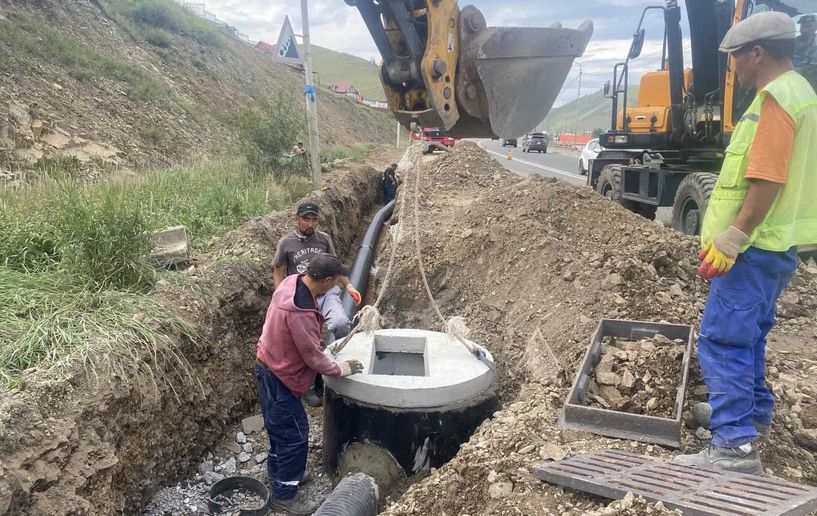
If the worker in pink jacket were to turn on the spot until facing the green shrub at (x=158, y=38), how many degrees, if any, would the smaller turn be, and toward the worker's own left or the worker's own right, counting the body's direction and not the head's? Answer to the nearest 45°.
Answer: approximately 90° to the worker's own left

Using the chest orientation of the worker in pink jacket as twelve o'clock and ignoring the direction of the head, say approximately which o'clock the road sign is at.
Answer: The road sign is roughly at 9 o'clock from the worker in pink jacket.

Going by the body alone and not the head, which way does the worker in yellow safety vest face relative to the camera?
to the viewer's left

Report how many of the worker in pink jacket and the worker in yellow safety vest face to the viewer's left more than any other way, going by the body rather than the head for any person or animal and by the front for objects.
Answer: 1

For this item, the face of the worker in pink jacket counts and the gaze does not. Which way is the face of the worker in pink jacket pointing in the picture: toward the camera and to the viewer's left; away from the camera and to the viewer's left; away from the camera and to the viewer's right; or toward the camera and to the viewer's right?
away from the camera and to the viewer's right

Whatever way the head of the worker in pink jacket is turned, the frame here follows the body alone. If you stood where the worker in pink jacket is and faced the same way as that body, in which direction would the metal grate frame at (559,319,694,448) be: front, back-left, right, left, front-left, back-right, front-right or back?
front-right

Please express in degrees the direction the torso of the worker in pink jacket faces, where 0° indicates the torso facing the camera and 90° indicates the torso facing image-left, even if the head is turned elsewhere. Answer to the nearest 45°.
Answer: approximately 270°

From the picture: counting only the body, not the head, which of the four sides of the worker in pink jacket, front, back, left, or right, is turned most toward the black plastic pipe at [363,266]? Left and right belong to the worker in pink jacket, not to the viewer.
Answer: left

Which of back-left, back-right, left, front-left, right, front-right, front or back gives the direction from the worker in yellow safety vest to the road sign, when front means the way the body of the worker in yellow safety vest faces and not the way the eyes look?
front-right

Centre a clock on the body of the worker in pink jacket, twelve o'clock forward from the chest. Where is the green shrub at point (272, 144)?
The green shrub is roughly at 9 o'clock from the worker in pink jacket.

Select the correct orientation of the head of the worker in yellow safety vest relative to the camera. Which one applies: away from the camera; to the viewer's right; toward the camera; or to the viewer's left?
to the viewer's left
